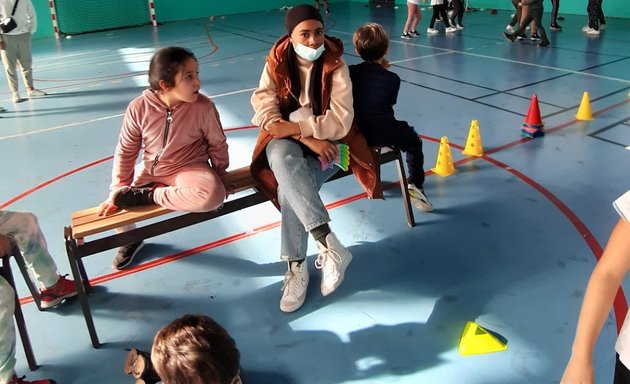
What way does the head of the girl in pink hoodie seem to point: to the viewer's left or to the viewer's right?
to the viewer's right

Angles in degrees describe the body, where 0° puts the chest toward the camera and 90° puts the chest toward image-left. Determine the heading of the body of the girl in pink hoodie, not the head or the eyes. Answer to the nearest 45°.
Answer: approximately 0°

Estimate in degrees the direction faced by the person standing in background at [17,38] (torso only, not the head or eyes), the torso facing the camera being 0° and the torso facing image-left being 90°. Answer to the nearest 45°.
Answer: approximately 315°

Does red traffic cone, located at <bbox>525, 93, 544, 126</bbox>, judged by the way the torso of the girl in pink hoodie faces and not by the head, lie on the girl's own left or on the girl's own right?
on the girl's own left

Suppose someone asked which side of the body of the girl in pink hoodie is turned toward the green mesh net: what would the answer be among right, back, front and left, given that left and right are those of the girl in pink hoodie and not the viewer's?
back

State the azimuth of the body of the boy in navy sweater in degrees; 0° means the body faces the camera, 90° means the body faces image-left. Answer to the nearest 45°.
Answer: approximately 225°

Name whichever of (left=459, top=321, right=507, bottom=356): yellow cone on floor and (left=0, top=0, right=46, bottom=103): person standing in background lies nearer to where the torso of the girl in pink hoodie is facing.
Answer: the yellow cone on floor

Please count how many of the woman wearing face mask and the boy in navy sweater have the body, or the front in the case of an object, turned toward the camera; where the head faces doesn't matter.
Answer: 1
